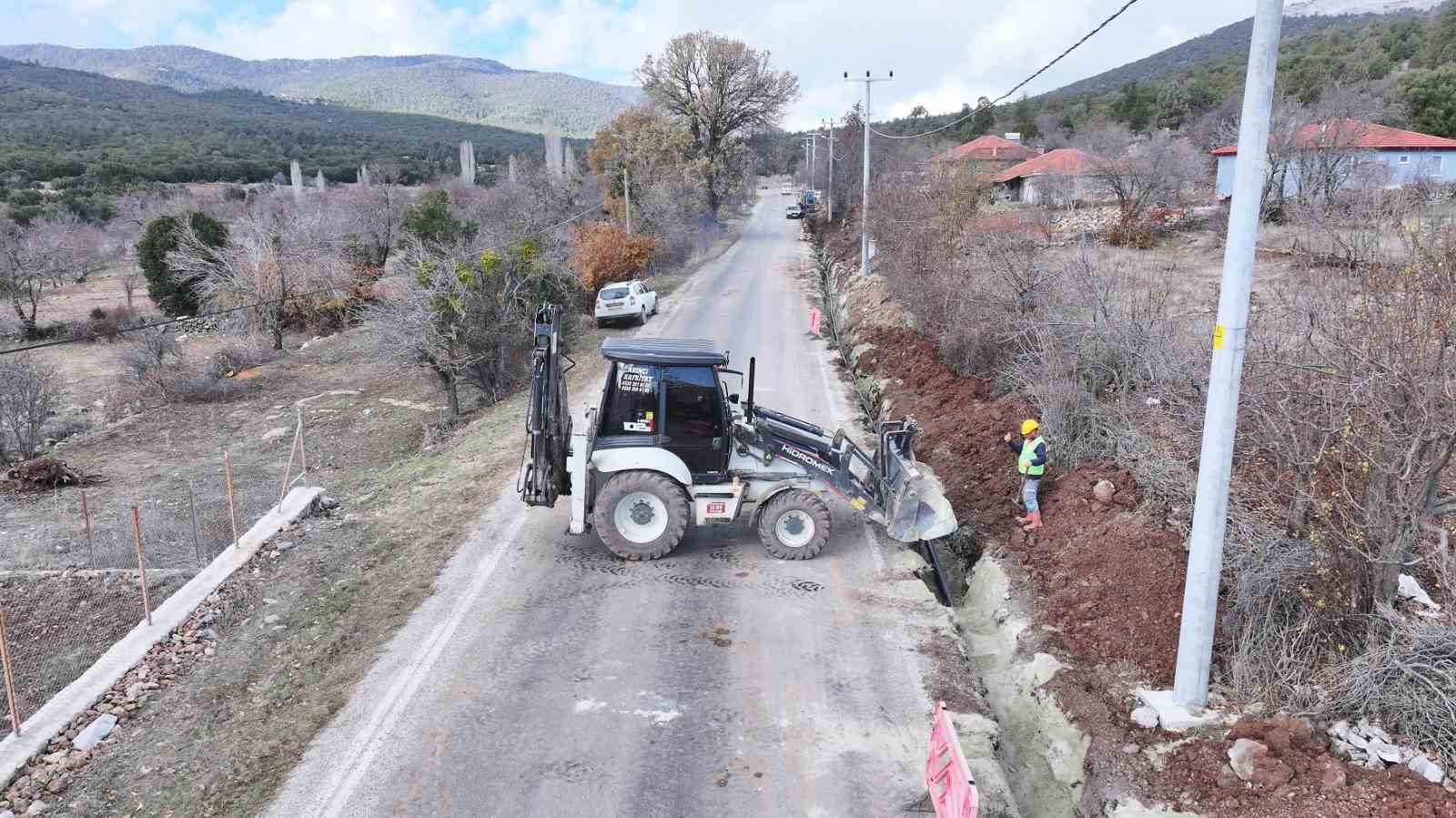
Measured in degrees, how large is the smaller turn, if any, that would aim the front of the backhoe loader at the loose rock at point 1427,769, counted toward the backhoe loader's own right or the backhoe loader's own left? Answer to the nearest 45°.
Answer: approximately 45° to the backhoe loader's own right

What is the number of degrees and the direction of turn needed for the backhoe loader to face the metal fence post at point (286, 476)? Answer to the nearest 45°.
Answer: approximately 135° to its left

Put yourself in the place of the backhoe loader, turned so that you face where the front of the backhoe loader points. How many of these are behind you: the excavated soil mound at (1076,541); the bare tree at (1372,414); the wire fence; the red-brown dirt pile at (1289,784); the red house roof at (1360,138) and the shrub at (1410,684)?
1

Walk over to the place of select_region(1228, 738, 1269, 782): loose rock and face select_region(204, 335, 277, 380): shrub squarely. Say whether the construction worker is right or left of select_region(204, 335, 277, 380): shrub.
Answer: right

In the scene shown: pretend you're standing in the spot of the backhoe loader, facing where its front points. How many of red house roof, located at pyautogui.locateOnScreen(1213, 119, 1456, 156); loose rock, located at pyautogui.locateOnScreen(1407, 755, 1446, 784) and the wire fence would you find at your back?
1

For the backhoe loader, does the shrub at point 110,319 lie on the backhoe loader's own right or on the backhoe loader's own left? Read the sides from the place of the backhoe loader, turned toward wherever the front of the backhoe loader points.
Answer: on the backhoe loader's own left

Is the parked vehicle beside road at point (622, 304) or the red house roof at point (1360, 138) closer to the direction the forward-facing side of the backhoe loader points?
the red house roof

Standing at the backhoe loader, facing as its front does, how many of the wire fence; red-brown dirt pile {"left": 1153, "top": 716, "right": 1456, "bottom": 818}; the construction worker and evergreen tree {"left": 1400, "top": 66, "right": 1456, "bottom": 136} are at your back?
1

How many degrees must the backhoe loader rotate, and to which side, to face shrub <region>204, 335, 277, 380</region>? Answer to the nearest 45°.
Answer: approximately 135° to its left

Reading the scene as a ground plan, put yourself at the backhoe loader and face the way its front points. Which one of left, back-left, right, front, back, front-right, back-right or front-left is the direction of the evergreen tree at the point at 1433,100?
front-left

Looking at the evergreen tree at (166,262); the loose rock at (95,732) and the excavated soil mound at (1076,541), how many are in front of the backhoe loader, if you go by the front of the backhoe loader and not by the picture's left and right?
1

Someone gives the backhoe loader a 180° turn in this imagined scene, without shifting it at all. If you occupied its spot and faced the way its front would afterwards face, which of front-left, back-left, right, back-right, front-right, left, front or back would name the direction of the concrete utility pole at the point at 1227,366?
back-left

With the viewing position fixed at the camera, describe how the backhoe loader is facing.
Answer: facing to the right of the viewer

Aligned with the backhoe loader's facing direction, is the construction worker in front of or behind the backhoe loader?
in front

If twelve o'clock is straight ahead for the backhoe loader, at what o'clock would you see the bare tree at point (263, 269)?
The bare tree is roughly at 8 o'clock from the backhoe loader.

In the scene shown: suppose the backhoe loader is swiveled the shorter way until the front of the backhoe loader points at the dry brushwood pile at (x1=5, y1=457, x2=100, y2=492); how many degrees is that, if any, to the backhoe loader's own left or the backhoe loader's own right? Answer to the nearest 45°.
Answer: approximately 135° to the backhoe loader's own left

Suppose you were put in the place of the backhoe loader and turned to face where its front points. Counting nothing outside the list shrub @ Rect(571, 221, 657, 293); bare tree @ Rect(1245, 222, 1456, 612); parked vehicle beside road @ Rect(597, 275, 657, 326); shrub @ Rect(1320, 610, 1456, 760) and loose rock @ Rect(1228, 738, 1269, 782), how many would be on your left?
2

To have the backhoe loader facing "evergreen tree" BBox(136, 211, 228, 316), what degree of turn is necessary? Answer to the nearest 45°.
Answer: approximately 135° to its left
